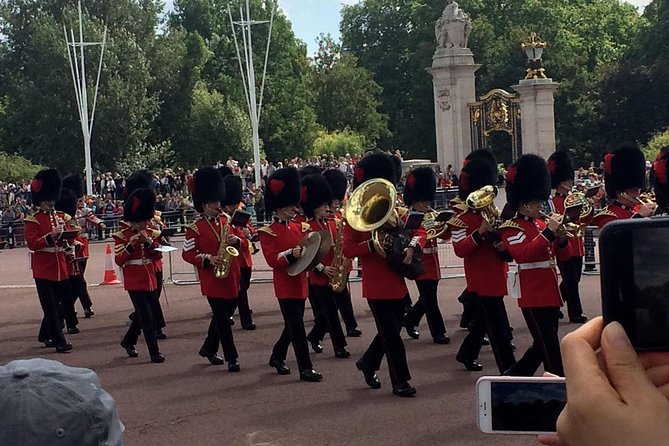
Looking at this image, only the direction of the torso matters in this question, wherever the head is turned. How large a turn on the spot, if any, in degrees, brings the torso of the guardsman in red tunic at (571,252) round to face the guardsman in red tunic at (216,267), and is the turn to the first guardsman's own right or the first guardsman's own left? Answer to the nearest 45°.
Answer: approximately 90° to the first guardsman's own right

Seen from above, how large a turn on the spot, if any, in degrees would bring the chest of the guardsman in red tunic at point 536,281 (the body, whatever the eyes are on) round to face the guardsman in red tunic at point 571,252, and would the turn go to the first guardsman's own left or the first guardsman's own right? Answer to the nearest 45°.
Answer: approximately 135° to the first guardsman's own left
